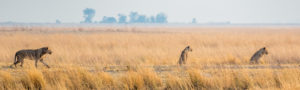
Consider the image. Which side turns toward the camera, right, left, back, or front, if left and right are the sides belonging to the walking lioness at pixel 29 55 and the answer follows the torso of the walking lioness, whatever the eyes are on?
right
